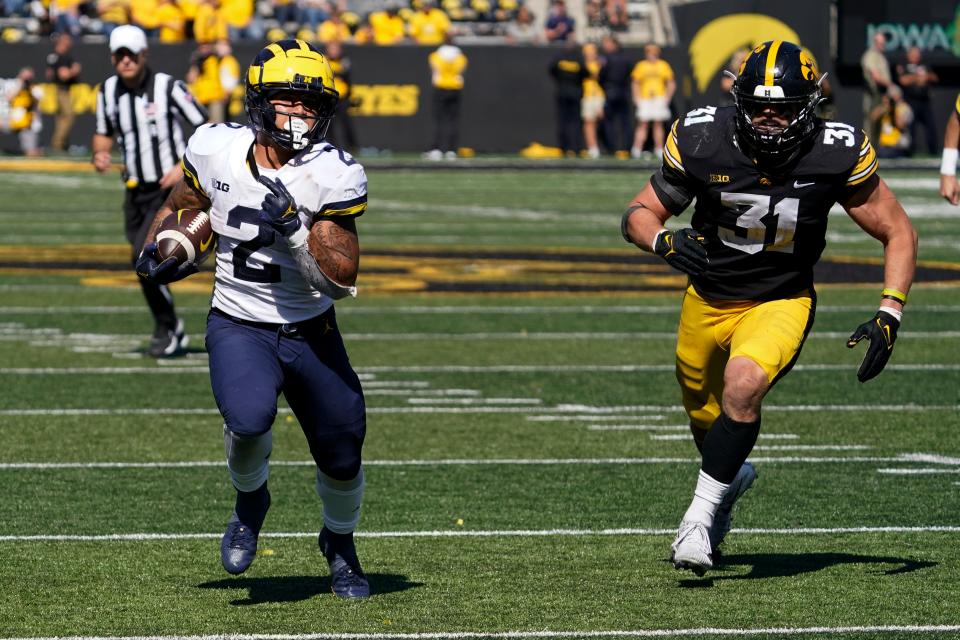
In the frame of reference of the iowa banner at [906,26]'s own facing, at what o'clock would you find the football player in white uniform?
The football player in white uniform is roughly at 12 o'clock from the iowa banner.

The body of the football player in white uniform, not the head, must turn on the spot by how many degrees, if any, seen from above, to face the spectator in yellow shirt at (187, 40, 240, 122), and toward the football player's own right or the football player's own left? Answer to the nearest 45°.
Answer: approximately 180°

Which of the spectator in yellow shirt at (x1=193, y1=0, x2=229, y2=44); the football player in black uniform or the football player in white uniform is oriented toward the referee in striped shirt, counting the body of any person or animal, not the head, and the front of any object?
the spectator in yellow shirt

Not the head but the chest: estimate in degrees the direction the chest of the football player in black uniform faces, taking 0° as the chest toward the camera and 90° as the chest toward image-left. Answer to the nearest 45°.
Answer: approximately 0°

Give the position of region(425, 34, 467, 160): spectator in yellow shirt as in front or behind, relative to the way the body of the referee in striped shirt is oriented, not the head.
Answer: behind

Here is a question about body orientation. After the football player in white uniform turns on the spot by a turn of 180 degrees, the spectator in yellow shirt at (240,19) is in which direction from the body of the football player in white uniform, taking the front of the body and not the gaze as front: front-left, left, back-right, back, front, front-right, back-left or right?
front

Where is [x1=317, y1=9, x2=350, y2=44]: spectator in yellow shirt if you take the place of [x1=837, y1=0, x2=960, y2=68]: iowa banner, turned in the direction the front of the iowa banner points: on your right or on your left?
on your right

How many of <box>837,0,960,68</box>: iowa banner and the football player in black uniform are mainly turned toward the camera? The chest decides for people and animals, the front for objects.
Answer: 2
